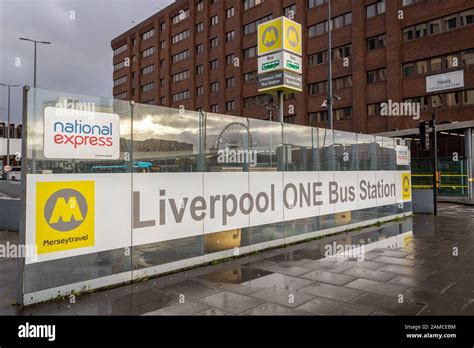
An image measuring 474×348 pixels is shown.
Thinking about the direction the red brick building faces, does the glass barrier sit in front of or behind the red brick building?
in front

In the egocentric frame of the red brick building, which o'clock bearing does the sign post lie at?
The sign post is roughly at 11 o'clock from the red brick building.

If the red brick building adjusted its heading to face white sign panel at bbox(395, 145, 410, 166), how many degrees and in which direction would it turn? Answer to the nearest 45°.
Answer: approximately 45° to its left
